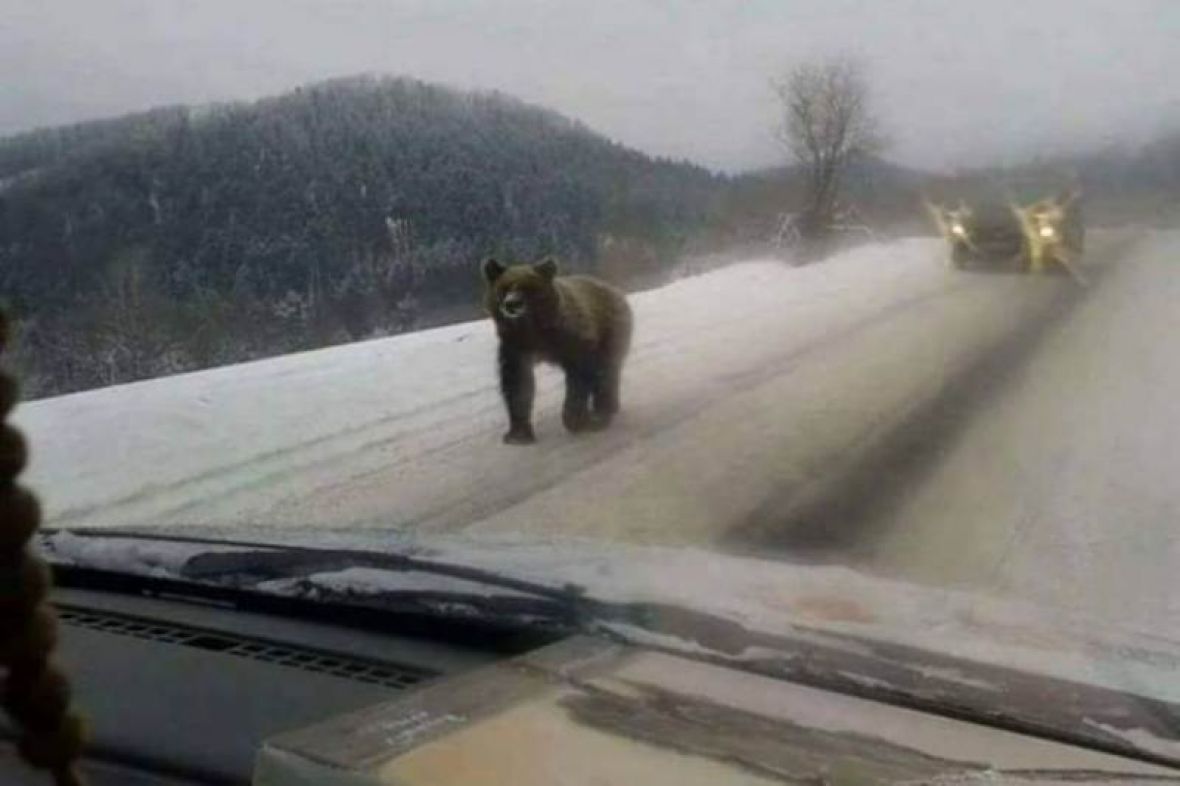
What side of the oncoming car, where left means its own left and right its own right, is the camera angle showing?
front

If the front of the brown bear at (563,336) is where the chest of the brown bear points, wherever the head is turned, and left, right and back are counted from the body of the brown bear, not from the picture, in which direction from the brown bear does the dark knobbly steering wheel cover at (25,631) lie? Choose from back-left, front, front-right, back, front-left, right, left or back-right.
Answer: front-left

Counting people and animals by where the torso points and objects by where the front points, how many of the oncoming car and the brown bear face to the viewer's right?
0

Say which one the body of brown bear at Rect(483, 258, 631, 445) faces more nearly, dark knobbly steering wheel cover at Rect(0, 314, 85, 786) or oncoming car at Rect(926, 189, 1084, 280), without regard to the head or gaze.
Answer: the dark knobbly steering wheel cover

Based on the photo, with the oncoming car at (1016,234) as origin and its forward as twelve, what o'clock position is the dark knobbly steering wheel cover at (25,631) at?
The dark knobbly steering wheel cover is roughly at 12 o'clock from the oncoming car.

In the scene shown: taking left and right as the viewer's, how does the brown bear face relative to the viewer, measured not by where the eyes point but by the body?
facing the viewer and to the left of the viewer

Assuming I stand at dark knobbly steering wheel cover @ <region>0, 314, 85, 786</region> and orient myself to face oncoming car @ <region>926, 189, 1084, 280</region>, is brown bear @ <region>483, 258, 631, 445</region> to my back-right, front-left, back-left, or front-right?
front-left

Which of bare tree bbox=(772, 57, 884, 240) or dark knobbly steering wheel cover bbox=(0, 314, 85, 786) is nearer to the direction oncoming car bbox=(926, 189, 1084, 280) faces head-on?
the dark knobbly steering wheel cover

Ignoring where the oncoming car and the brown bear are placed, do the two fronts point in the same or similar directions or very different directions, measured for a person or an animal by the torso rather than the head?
same or similar directions
